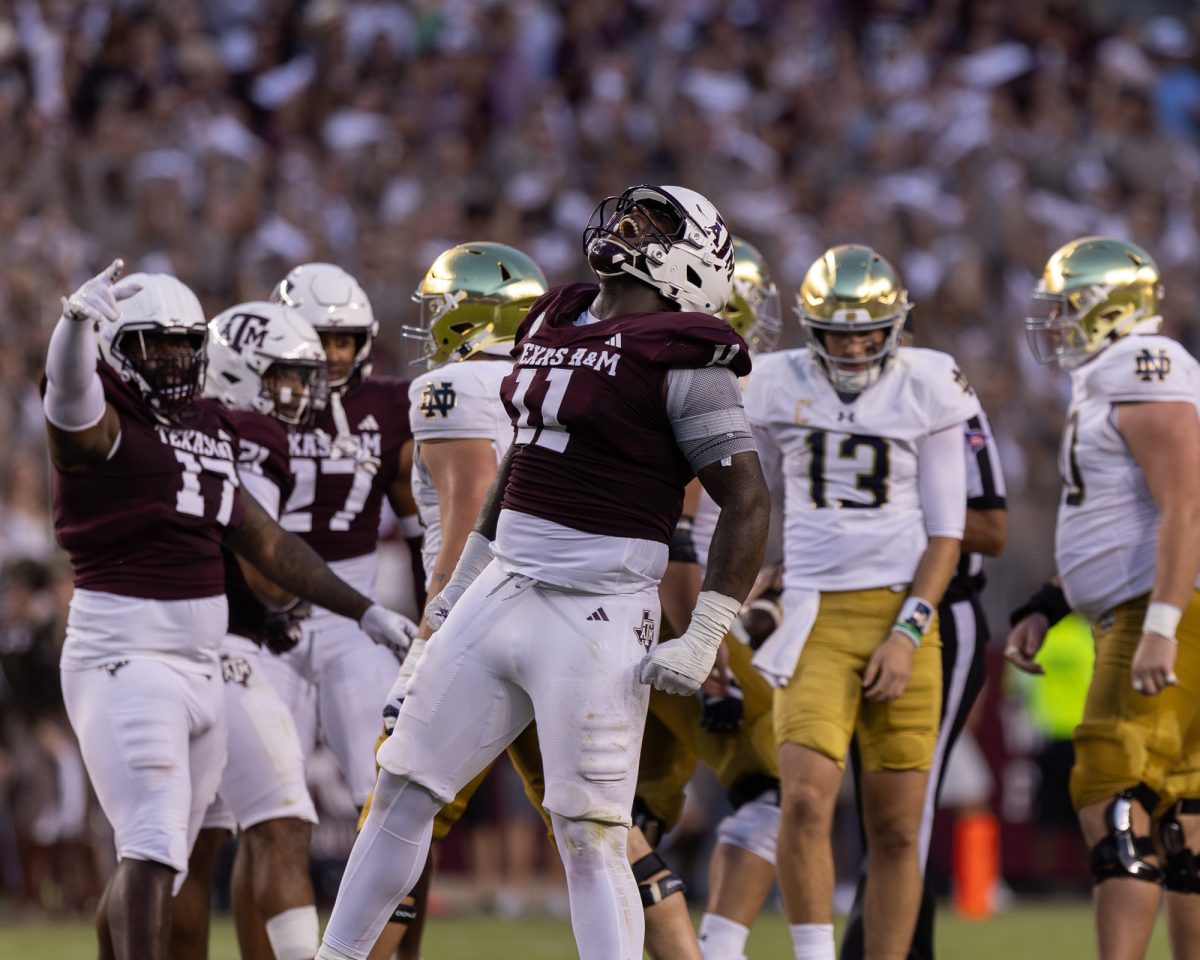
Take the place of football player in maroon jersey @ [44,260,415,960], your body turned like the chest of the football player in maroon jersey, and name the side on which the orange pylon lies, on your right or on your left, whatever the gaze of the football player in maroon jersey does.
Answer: on your left

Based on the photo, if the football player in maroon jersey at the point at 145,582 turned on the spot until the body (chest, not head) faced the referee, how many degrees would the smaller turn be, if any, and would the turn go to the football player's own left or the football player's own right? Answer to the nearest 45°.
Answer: approximately 45° to the football player's own left

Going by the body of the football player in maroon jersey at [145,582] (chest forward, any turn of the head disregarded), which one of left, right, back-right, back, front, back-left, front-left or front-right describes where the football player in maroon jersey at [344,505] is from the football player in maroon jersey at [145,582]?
left

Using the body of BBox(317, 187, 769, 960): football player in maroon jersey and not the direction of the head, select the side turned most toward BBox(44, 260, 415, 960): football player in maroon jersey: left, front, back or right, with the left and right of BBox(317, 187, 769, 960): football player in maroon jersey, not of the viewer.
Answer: right

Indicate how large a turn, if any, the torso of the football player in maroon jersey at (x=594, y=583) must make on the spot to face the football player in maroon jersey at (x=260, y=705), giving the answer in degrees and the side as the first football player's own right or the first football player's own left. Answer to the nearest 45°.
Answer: approximately 90° to the first football player's own right

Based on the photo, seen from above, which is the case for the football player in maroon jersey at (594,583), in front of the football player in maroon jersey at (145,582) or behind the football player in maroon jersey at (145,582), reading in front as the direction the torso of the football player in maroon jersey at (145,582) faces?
in front

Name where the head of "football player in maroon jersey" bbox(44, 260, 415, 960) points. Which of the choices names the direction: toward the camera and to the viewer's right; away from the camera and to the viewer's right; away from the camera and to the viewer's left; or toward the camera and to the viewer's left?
toward the camera and to the viewer's right

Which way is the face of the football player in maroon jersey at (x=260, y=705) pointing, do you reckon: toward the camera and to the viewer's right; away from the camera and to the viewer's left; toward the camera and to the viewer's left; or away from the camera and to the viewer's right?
toward the camera and to the viewer's right

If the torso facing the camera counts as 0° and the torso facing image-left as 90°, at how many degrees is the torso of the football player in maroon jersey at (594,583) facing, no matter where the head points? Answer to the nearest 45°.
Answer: approximately 45°

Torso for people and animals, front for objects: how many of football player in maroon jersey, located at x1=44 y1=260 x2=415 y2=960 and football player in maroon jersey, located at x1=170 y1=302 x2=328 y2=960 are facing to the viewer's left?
0

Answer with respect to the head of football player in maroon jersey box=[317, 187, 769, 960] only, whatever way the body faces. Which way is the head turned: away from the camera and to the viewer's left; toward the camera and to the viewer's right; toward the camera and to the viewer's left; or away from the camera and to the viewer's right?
toward the camera and to the viewer's left

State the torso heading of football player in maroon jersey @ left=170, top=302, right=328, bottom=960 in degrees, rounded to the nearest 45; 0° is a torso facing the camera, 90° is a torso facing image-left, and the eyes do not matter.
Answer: approximately 315°
